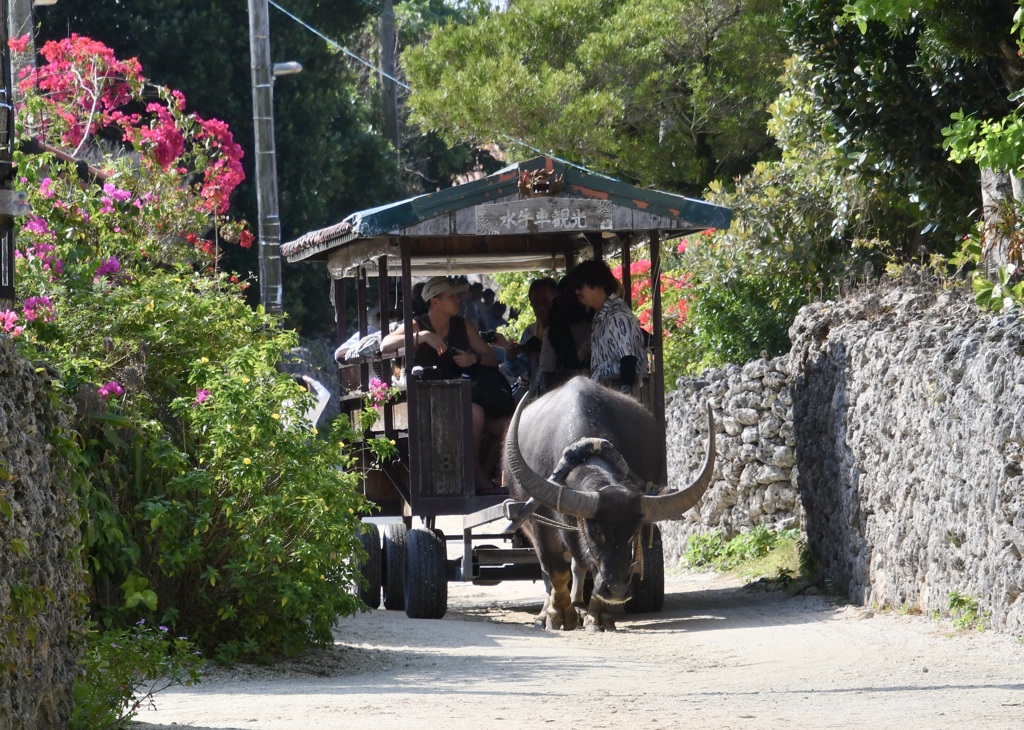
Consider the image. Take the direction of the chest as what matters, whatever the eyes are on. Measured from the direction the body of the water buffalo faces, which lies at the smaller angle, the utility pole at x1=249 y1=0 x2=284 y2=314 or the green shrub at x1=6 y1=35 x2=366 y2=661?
the green shrub

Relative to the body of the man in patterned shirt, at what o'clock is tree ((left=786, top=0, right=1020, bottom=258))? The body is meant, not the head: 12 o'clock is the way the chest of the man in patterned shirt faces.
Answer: The tree is roughly at 5 o'clock from the man in patterned shirt.

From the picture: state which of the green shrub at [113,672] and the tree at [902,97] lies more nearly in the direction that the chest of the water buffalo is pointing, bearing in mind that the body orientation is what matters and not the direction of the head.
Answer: the green shrub

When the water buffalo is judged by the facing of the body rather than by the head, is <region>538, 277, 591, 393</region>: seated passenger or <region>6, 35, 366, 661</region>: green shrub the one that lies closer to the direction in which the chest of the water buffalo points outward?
the green shrub

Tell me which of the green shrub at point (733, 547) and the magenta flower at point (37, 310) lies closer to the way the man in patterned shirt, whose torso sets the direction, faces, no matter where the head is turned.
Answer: the magenta flower

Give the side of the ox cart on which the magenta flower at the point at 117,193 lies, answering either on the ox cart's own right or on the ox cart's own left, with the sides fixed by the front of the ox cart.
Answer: on the ox cart's own right

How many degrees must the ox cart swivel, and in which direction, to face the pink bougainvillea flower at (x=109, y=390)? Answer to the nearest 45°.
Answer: approximately 45° to its right

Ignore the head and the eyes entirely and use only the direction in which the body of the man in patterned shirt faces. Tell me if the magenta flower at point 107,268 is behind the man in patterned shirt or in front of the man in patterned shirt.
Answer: in front

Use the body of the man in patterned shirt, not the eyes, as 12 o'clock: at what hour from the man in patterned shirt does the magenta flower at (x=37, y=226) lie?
The magenta flower is roughly at 11 o'clock from the man in patterned shirt.

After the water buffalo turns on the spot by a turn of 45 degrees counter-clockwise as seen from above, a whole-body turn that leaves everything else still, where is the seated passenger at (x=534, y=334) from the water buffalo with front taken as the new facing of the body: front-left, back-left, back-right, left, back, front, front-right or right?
back-left

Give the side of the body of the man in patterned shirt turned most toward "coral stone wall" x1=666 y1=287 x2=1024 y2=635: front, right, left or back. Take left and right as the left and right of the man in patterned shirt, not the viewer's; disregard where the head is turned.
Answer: back

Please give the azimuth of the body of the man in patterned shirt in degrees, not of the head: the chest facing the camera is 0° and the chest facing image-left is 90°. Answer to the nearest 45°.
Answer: approximately 90°

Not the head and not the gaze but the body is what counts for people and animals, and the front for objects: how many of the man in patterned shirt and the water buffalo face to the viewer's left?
1

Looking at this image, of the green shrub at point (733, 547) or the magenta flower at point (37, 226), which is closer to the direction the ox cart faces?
the magenta flower

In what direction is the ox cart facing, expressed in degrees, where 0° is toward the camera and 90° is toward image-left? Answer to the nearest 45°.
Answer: approximately 0°

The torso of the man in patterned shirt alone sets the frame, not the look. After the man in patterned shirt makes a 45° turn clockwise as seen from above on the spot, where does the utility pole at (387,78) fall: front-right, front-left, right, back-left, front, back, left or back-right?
front-right
